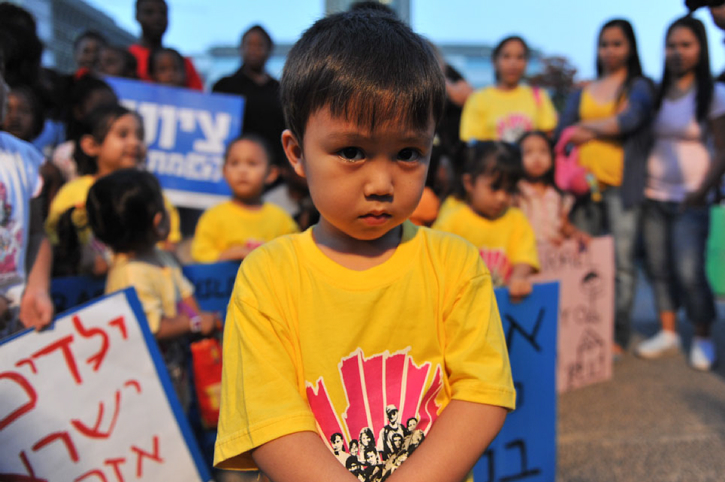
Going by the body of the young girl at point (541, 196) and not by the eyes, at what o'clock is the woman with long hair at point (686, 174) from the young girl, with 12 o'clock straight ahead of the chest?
The woman with long hair is roughly at 8 o'clock from the young girl.

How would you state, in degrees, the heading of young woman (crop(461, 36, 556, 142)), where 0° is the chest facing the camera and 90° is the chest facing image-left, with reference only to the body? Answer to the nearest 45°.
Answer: approximately 0°

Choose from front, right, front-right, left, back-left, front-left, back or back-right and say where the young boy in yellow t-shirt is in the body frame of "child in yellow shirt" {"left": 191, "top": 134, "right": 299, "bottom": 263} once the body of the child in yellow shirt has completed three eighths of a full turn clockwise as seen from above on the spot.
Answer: back-left

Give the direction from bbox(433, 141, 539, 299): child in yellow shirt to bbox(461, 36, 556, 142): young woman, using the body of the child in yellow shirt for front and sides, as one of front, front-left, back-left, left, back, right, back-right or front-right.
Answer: back-left

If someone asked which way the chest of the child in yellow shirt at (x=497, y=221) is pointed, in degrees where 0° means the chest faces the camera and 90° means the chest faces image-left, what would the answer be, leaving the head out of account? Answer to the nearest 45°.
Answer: approximately 315°

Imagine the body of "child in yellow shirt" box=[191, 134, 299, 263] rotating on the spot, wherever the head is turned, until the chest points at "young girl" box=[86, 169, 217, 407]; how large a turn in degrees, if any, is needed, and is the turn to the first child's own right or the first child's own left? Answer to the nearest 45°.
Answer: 0° — they already face them

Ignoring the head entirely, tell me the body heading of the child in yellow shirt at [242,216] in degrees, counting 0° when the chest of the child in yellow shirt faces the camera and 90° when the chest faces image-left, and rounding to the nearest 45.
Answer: approximately 0°

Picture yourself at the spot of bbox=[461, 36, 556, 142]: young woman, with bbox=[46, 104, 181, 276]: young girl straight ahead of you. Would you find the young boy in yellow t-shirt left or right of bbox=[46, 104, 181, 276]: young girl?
left

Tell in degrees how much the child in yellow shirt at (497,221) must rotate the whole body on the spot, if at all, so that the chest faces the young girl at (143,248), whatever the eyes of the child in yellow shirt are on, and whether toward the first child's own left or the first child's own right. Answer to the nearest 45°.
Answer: approximately 90° to the first child's own right

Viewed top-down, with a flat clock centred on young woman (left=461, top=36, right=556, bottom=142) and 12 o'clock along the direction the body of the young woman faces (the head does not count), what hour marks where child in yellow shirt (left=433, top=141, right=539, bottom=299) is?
The child in yellow shirt is roughly at 12 o'clock from the young woman.
